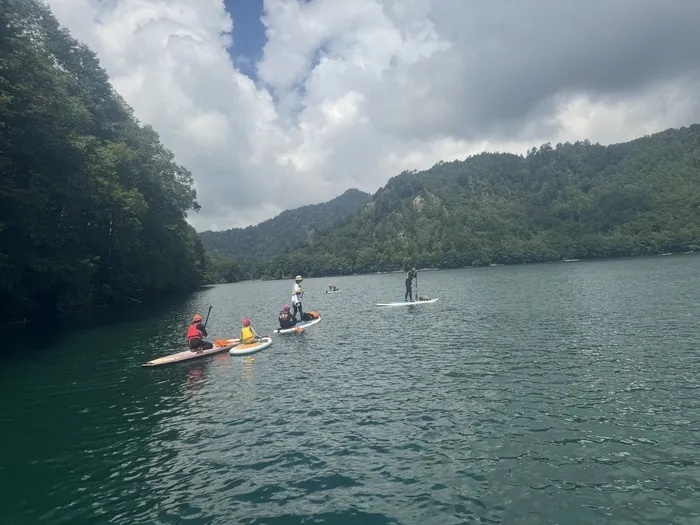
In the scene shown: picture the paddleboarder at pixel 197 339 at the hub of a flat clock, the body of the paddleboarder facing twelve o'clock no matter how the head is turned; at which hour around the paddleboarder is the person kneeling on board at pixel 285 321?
The person kneeling on board is roughly at 12 o'clock from the paddleboarder.

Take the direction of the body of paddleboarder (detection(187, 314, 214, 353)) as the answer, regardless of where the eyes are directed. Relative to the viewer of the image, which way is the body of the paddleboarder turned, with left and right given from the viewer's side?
facing away from the viewer and to the right of the viewer

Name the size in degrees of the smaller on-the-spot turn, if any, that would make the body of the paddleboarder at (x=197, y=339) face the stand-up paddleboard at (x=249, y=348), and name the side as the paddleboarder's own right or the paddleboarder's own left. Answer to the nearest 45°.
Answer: approximately 45° to the paddleboarder's own right

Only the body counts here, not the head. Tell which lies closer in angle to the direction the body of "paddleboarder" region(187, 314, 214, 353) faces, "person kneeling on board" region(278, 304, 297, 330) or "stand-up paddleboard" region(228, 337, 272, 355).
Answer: the person kneeling on board
